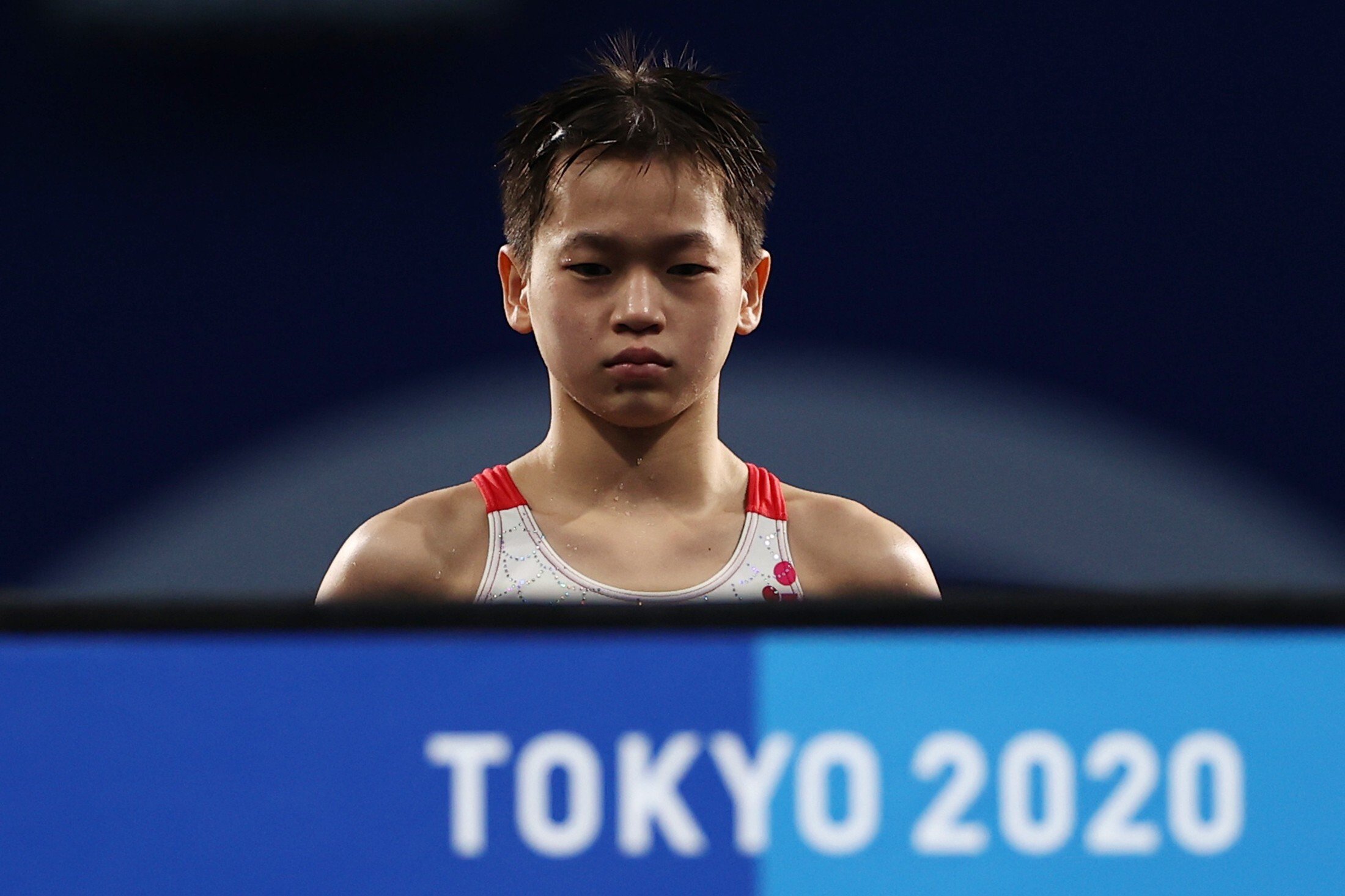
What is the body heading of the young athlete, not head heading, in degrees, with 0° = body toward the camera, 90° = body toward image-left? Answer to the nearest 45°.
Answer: approximately 0°

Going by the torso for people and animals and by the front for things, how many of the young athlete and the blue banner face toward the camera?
2
